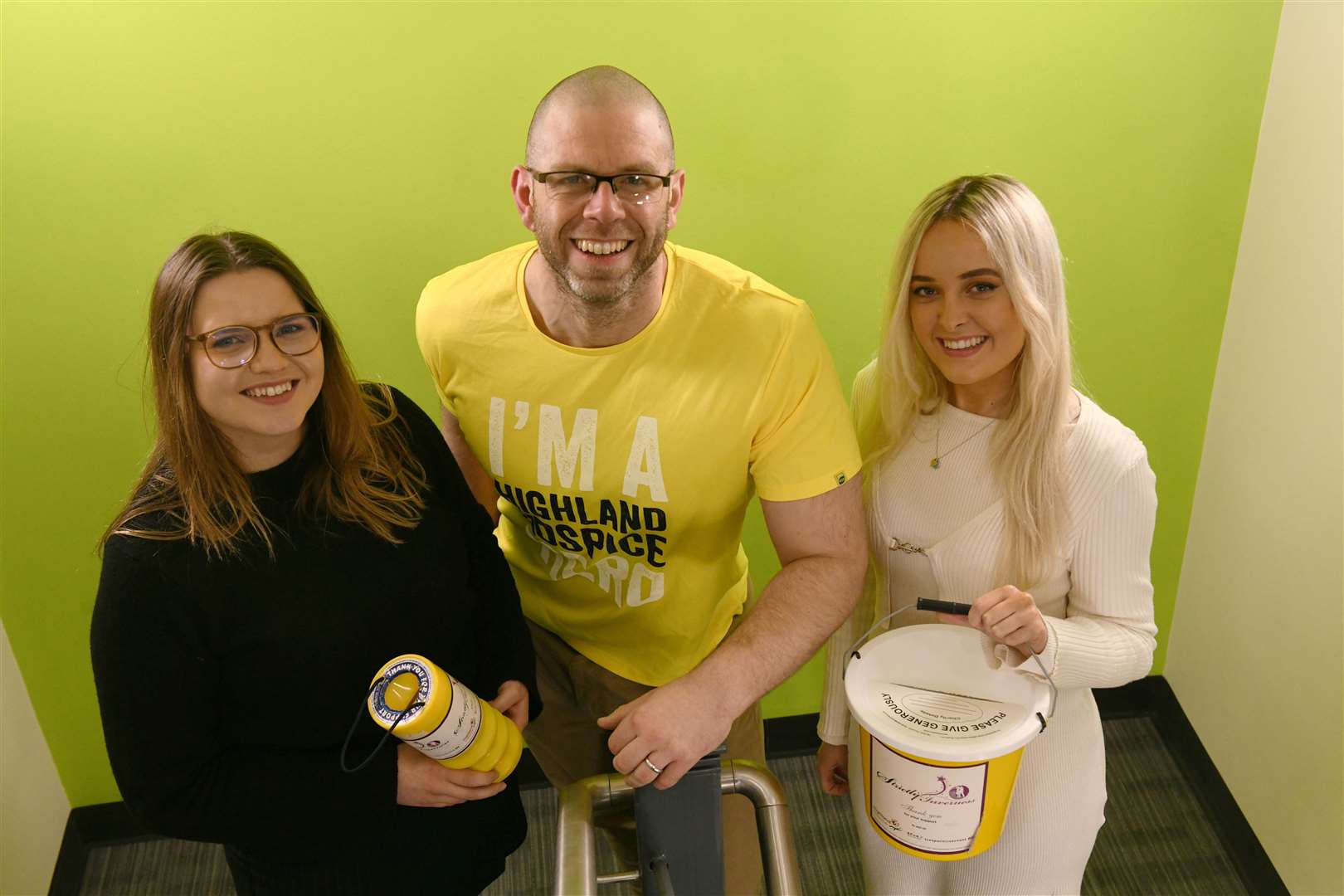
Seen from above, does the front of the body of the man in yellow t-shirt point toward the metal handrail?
yes

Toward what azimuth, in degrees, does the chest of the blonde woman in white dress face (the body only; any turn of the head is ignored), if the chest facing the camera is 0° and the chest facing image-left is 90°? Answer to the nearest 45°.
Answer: approximately 45°

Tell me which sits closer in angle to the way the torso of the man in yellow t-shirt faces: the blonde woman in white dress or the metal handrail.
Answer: the metal handrail

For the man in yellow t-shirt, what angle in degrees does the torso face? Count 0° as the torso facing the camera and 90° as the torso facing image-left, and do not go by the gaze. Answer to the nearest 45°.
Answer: approximately 0°
